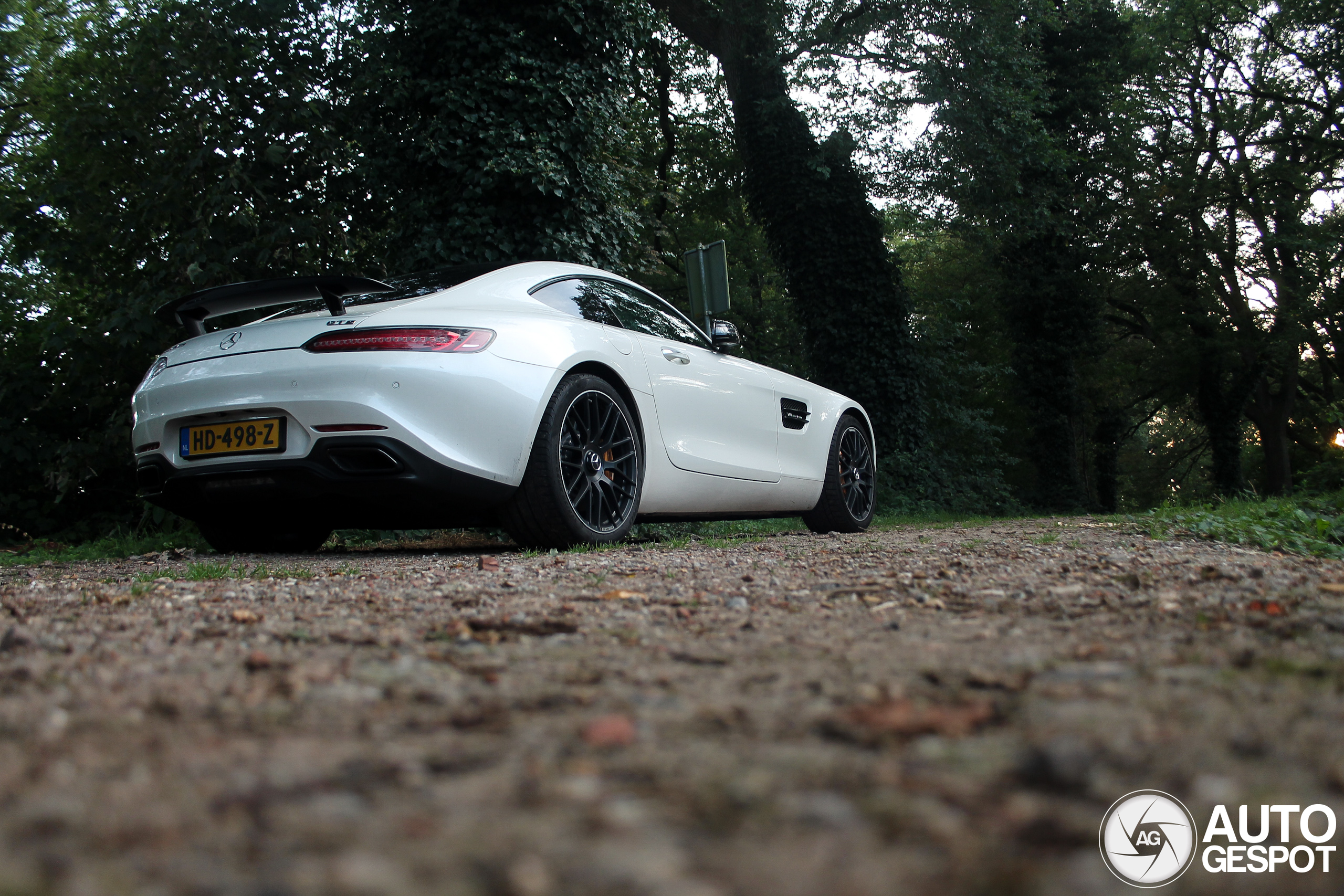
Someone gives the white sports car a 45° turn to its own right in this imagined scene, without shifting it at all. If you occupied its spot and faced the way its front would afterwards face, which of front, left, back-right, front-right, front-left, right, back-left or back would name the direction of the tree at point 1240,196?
front-left

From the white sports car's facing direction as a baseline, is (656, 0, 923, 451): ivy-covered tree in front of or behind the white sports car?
in front

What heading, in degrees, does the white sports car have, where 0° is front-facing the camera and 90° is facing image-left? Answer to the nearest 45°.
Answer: approximately 225°

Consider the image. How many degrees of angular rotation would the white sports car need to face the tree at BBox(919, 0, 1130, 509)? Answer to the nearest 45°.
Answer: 0° — it already faces it

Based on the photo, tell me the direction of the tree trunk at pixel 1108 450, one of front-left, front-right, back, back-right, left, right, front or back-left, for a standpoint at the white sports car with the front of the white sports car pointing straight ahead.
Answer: front

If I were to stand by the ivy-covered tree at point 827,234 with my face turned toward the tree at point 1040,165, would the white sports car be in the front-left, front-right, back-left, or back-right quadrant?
back-right

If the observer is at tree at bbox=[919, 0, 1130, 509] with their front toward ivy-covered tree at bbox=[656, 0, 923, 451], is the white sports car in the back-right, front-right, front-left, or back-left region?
front-left
